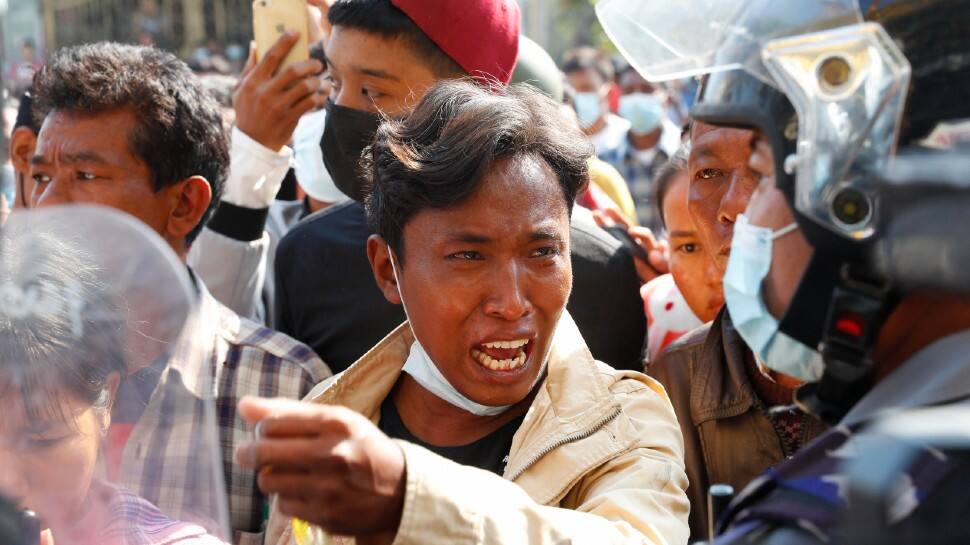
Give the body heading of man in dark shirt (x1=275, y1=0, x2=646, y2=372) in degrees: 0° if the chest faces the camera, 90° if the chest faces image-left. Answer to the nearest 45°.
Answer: approximately 45°

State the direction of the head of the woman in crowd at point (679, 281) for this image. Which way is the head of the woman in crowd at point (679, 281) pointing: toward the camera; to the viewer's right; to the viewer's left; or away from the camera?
toward the camera

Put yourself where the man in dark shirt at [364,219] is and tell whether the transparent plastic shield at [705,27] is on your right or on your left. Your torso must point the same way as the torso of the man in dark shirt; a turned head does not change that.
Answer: on your left

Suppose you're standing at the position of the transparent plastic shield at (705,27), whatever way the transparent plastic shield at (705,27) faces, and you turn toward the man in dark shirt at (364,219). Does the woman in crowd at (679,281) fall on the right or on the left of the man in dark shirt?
right

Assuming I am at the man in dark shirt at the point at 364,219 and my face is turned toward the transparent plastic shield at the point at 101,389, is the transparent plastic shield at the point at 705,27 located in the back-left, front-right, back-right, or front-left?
front-left

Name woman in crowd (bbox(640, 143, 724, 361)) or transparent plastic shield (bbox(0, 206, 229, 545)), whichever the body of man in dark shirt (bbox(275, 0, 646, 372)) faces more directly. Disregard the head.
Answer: the transparent plastic shield

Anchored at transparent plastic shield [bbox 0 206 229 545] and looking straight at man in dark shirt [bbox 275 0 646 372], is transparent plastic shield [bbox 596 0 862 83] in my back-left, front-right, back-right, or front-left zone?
front-right

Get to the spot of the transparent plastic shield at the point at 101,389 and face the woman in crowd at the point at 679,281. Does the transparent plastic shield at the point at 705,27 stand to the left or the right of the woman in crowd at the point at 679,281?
right

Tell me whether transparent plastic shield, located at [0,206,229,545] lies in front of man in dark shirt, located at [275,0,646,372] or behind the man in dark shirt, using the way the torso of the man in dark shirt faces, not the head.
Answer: in front

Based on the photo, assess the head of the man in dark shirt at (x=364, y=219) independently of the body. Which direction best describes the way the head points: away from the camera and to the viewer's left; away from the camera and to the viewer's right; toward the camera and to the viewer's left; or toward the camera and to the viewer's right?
toward the camera and to the viewer's left

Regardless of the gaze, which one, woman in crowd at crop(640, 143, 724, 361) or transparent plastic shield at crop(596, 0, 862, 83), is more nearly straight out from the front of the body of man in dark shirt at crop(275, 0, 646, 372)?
the transparent plastic shield
